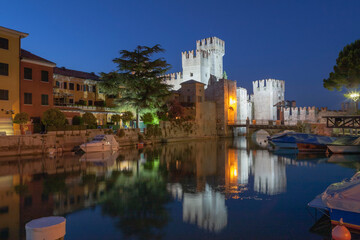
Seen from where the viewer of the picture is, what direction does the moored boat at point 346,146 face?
facing to the left of the viewer

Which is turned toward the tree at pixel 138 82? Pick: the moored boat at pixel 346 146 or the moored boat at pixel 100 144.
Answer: the moored boat at pixel 346 146

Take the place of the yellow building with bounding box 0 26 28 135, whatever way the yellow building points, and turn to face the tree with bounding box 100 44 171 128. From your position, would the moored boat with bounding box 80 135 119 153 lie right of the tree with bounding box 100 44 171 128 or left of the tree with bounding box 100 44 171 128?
right

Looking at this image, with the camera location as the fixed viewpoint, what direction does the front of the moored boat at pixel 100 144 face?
facing to the left of the viewer

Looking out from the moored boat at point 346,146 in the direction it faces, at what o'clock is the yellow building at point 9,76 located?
The yellow building is roughly at 11 o'clock from the moored boat.

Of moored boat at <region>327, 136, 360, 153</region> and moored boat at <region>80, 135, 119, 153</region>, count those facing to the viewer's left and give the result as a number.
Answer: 2
